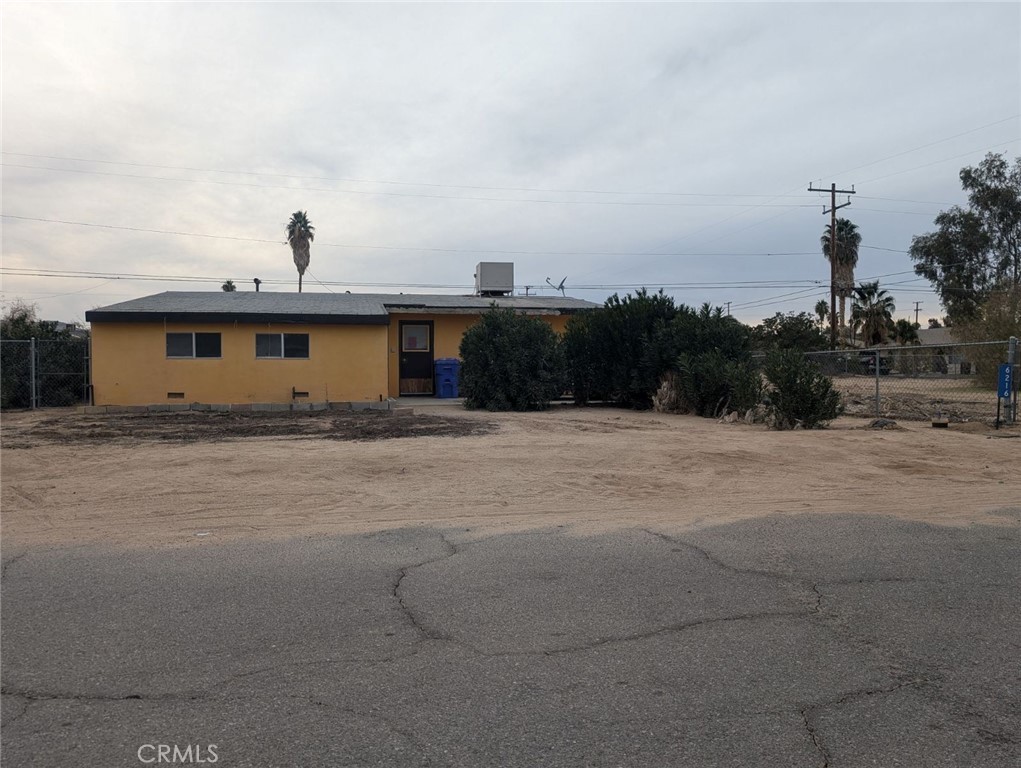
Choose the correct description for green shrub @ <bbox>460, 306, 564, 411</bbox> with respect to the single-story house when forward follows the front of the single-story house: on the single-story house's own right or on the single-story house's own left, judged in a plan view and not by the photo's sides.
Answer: on the single-story house's own left

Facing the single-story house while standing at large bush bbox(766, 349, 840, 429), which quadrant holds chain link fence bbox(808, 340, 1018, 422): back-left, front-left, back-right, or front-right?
back-right

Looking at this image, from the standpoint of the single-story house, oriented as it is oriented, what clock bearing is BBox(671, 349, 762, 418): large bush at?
The large bush is roughly at 10 o'clock from the single-story house.

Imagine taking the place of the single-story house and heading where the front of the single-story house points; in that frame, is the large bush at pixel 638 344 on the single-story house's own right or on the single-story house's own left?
on the single-story house's own left

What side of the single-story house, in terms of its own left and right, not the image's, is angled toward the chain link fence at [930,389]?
left

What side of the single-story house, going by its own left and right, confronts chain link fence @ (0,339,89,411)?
right

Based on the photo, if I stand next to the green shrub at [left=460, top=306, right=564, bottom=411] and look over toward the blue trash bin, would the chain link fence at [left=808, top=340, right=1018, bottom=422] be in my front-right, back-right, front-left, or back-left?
back-right

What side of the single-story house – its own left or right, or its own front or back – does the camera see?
front

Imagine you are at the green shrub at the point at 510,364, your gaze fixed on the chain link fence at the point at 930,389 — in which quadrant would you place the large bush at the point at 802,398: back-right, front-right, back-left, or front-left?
front-right

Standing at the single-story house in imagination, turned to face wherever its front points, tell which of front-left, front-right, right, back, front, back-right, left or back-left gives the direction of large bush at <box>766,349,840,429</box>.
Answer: front-left

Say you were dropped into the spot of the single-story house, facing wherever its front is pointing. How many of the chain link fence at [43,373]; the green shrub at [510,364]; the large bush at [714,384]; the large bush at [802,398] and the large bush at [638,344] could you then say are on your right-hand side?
1
